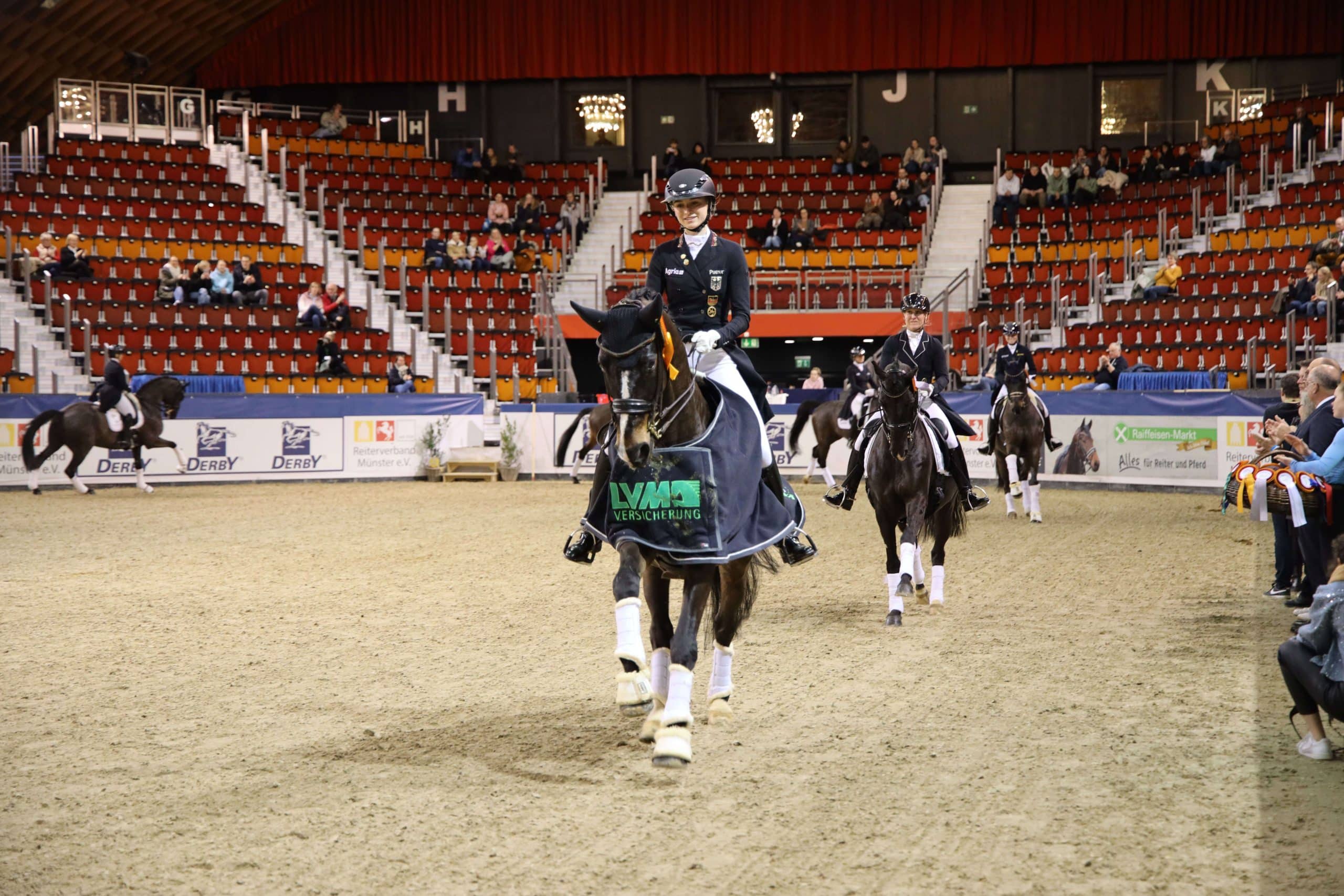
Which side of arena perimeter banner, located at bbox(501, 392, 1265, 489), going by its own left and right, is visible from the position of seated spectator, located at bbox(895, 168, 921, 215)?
back

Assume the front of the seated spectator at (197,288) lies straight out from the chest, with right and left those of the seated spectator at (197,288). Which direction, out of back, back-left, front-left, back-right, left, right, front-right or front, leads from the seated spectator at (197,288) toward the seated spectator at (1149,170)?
back-left

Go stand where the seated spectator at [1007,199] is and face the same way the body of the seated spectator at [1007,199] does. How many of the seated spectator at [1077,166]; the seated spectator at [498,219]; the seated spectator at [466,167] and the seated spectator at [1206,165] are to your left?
2

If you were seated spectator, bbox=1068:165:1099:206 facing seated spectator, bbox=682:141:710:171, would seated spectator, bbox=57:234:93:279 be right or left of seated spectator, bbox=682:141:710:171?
left

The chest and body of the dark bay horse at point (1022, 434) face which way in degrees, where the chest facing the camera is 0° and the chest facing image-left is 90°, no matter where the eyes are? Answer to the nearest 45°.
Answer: approximately 0°

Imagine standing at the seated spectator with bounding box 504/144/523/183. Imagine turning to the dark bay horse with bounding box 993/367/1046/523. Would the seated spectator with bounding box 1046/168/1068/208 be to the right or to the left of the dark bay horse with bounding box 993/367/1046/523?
left

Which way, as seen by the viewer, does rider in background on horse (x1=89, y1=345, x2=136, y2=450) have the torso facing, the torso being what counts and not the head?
to the viewer's right

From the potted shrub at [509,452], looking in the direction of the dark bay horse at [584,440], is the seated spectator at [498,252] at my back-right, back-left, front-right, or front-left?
back-left
